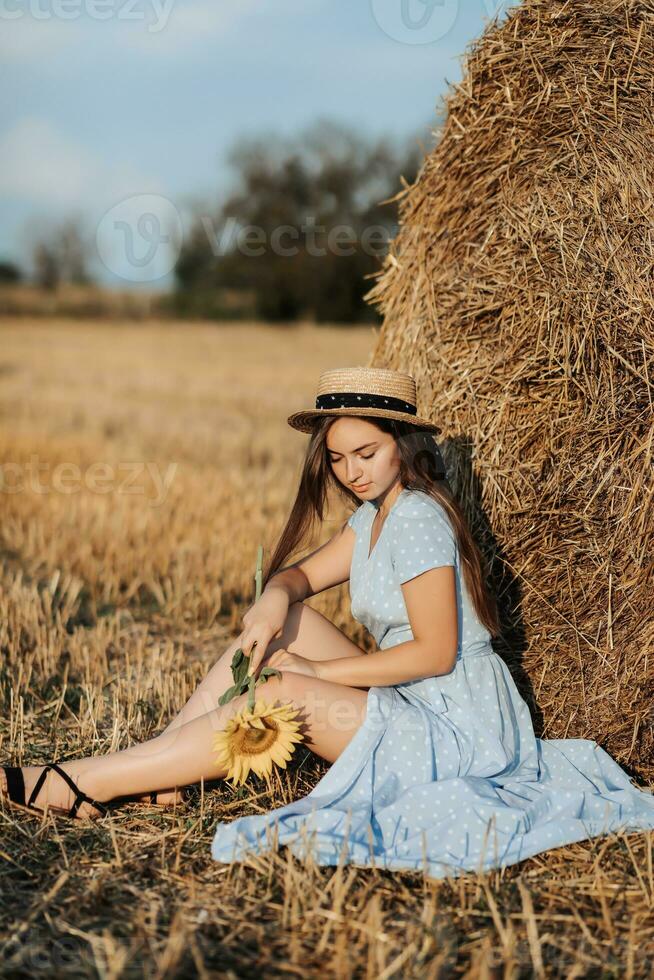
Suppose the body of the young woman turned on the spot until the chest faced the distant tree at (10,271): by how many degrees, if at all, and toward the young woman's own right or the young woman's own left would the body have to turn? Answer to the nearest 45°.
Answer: approximately 135° to the young woman's own right

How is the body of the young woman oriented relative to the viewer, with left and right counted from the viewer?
facing the viewer and to the left of the viewer

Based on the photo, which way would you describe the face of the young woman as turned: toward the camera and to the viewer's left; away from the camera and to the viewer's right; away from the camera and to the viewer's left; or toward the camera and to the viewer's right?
toward the camera and to the viewer's left
